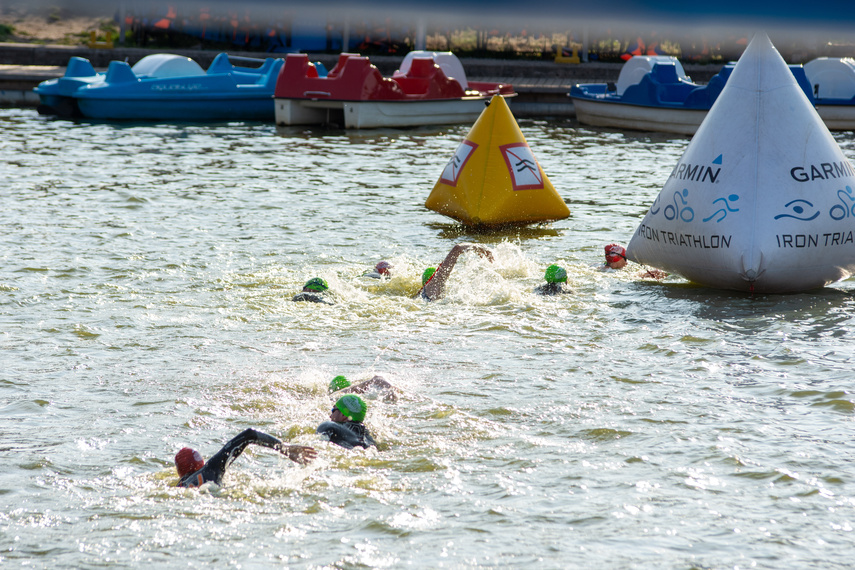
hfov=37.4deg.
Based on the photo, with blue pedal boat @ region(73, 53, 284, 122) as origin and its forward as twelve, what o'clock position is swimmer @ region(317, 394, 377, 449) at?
The swimmer is roughly at 9 o'clock from the blue pedal boat.

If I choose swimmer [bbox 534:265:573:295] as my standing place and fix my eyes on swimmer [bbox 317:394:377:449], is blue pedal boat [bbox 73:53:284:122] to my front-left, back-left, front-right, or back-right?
back-right

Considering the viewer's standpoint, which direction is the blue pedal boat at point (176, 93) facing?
facing to the left of the viewer

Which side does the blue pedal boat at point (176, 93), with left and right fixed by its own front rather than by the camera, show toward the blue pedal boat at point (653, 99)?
back

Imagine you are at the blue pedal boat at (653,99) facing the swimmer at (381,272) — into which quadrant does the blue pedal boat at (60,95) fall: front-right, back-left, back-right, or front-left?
front-right

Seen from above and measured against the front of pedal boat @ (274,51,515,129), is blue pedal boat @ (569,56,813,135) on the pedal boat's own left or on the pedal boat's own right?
on the pedal boat's own right

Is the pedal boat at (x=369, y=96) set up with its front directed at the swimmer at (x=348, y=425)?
no

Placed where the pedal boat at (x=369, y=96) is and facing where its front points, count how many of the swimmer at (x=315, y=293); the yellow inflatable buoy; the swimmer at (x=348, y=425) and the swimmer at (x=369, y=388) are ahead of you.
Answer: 0
